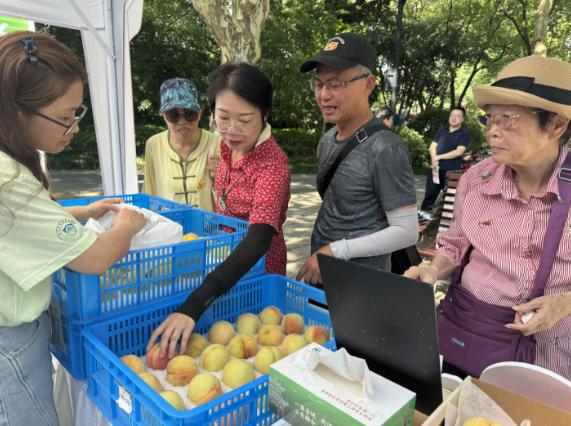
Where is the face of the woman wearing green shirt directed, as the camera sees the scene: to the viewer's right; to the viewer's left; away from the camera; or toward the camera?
to the viewer's right

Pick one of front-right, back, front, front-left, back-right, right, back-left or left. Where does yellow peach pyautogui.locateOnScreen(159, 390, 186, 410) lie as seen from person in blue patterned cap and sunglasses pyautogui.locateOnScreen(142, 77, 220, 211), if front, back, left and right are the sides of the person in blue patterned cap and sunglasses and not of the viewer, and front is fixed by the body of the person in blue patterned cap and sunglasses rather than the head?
front

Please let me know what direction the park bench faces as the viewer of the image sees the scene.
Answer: facing the viewer and to the left of the viewer

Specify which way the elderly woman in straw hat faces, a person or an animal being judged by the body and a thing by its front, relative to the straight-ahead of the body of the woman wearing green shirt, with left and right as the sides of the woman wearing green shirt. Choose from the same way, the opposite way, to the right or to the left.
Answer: the opposite way

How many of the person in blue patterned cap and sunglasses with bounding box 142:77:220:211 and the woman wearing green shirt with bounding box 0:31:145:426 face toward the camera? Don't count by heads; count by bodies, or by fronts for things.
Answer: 1

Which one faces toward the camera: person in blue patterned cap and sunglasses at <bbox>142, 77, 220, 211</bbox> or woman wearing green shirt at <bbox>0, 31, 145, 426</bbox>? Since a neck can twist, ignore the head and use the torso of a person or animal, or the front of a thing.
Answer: the person in blue patterned cap and sunglasses

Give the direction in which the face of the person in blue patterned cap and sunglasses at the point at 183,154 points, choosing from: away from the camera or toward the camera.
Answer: toward the camera

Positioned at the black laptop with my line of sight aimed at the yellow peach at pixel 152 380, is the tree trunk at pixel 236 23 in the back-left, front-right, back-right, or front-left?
front-right

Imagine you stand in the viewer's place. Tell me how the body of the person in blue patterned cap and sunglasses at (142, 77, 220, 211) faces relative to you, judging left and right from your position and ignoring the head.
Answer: facing the viewer

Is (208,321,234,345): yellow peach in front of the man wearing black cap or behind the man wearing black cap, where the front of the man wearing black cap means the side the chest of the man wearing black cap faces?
in front

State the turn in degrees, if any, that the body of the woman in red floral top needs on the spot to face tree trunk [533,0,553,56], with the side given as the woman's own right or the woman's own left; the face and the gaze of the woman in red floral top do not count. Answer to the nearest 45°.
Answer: approximately 180°

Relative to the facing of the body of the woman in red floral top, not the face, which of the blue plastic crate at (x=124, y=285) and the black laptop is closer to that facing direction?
the blue plastic crate

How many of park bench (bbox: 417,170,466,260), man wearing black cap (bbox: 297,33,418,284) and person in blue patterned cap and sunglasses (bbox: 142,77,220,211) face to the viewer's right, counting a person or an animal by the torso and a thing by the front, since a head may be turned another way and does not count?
0

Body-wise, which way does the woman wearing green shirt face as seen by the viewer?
to the viewer's right

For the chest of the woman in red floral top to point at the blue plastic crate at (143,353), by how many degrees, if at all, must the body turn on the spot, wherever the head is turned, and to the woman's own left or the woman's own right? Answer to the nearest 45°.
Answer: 0° — they already face it

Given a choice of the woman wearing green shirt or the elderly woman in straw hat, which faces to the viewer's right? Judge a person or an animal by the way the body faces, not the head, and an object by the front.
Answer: the woman wearing green shirt
